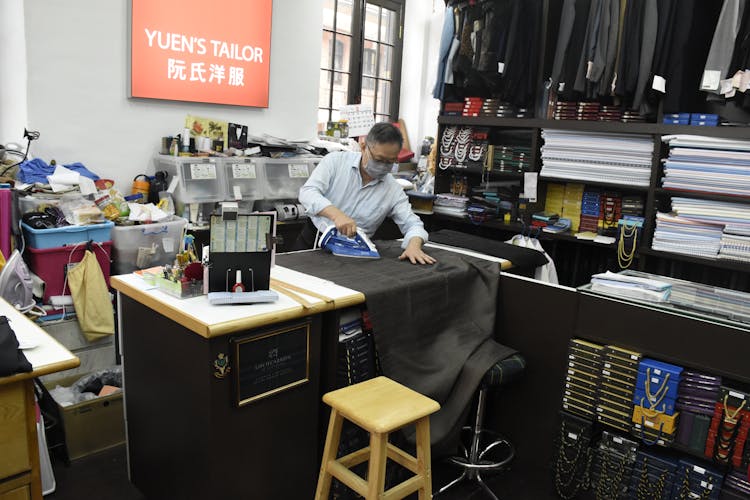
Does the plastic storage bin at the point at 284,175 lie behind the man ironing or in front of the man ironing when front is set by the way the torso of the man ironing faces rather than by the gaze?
behind

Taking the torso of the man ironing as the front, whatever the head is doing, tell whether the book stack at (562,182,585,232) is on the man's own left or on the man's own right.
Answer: on the man's own left

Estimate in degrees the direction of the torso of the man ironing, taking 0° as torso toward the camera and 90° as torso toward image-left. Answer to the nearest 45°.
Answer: approximately 315°

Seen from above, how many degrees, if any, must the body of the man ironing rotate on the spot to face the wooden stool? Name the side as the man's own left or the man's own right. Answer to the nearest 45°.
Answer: approximately 45° to the man's own right

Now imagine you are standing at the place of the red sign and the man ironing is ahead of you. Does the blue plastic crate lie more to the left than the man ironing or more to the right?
right

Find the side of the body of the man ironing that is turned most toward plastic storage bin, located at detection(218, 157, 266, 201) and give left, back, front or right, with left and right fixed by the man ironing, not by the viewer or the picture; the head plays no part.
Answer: back

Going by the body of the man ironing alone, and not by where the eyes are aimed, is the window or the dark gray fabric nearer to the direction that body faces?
the dark gray fabric

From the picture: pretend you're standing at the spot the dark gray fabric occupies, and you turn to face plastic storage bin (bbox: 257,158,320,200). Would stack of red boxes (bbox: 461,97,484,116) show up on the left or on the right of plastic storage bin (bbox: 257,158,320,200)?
right

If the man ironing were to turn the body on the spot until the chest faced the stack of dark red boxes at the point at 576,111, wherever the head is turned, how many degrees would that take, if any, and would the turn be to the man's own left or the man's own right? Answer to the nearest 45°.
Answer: approximately 90° to the man's own left

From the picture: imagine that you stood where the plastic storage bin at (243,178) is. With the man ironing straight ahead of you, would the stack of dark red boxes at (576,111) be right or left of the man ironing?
left

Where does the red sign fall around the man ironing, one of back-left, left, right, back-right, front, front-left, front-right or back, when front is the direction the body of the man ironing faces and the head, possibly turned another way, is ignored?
back

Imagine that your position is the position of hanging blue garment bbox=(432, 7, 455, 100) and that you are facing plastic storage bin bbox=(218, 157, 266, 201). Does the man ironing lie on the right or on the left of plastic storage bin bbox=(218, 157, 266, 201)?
left

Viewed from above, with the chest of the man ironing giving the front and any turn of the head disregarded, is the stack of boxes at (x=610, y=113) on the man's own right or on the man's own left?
on the man's own left
